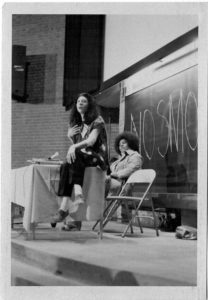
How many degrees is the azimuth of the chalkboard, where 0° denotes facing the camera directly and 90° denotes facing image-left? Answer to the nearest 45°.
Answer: approximately 45°

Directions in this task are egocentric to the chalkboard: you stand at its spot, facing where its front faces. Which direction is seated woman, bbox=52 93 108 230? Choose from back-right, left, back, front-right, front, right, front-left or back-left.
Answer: front-right

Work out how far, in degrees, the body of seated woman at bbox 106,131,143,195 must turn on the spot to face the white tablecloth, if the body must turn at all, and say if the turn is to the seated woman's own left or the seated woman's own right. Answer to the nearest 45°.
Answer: approximately 45° to the seated woman's own right

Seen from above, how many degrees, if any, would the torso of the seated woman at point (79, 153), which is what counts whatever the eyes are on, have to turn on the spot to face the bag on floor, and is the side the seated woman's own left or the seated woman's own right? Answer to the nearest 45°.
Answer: approximately 135° to the seated woman's own left

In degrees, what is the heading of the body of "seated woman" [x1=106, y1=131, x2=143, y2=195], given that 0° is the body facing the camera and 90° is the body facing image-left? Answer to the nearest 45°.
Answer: approximately 45°

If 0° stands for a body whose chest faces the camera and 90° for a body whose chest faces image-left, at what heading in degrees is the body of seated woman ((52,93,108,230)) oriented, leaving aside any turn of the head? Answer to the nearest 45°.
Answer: approximately 45°
